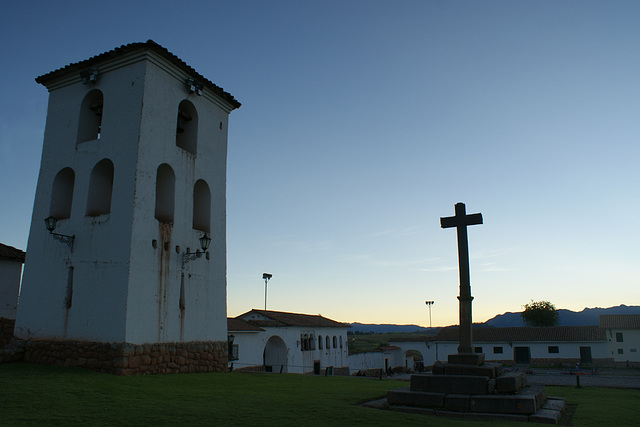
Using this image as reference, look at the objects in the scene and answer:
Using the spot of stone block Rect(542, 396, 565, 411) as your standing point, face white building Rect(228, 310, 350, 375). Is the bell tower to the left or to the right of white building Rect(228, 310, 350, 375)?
left

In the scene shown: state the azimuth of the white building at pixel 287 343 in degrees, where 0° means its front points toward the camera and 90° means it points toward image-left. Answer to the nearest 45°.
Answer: approximately 315°

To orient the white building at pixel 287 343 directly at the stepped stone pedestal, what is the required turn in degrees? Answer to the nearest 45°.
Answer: approximately 45° to its right

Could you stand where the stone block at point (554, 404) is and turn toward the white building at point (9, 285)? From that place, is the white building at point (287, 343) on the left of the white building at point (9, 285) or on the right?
right

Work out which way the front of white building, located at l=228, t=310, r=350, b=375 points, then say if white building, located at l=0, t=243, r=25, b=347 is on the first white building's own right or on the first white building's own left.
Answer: on the first white building's own right

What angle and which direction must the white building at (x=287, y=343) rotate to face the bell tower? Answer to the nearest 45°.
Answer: approximately 45° to its right

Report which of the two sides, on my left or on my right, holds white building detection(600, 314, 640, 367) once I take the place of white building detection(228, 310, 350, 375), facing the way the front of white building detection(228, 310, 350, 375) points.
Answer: on my left

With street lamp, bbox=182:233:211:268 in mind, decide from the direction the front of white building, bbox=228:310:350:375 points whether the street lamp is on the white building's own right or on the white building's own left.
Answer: on the white building's own right
